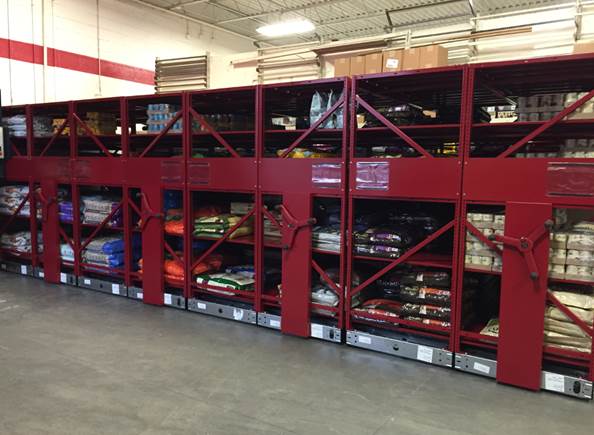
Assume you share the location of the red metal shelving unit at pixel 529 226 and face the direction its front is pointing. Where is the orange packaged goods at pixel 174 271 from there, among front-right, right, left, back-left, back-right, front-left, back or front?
right

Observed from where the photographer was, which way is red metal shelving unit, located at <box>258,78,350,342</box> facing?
facing the viewer and to the left of the viewer

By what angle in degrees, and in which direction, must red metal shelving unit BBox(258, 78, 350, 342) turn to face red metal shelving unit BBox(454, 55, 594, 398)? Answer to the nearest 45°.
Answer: approximately 90° to its left

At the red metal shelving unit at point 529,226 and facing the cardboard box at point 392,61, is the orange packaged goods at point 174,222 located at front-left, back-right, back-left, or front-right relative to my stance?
front-left

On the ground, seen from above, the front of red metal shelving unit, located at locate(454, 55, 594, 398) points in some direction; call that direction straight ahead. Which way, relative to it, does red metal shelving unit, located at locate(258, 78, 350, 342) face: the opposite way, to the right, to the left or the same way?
the same way

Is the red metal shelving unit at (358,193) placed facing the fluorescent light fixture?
no

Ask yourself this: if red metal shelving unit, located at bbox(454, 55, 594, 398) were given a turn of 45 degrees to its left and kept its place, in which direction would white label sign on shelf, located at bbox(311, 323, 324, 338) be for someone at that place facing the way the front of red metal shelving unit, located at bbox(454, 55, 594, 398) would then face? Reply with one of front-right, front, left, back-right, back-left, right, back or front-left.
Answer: back-right

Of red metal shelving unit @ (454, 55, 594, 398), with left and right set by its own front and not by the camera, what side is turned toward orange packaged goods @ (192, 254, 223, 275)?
right

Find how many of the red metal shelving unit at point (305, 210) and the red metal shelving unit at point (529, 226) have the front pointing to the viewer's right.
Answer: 0

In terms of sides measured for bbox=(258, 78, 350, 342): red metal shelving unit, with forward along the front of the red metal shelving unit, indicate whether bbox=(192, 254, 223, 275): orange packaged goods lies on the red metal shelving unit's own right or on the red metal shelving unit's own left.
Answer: on the red metal shelving unit's own right

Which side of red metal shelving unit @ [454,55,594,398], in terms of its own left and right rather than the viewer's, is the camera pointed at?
front

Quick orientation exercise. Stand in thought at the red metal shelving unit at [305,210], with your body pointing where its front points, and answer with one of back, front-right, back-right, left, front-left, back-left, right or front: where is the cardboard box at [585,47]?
back-left

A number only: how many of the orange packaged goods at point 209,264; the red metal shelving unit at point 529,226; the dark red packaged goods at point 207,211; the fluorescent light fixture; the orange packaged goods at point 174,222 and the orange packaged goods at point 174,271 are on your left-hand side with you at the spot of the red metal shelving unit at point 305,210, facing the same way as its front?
1

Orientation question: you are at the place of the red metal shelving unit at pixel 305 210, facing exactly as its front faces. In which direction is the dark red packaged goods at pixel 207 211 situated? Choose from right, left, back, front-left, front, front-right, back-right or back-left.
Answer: right
